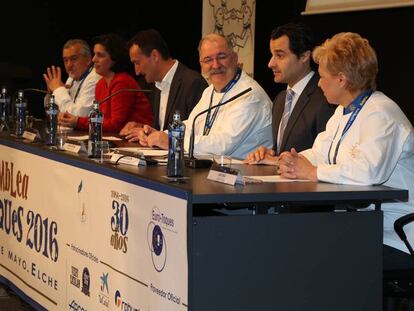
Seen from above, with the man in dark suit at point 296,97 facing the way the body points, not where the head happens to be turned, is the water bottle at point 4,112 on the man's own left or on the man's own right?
on the man's own right

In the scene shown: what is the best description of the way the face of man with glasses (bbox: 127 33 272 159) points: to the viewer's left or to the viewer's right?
to the viewer's left

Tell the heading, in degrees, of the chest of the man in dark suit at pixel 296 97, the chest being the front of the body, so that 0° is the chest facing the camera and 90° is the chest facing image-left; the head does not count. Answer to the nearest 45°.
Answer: approximately 45°

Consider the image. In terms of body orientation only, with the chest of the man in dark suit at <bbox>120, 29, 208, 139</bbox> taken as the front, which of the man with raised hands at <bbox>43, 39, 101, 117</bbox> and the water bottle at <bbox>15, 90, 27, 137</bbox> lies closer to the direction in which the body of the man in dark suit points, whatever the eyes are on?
the water bottle

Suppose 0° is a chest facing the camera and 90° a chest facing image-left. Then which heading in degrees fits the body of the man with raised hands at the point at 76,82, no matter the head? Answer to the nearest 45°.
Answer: approximately 45°
